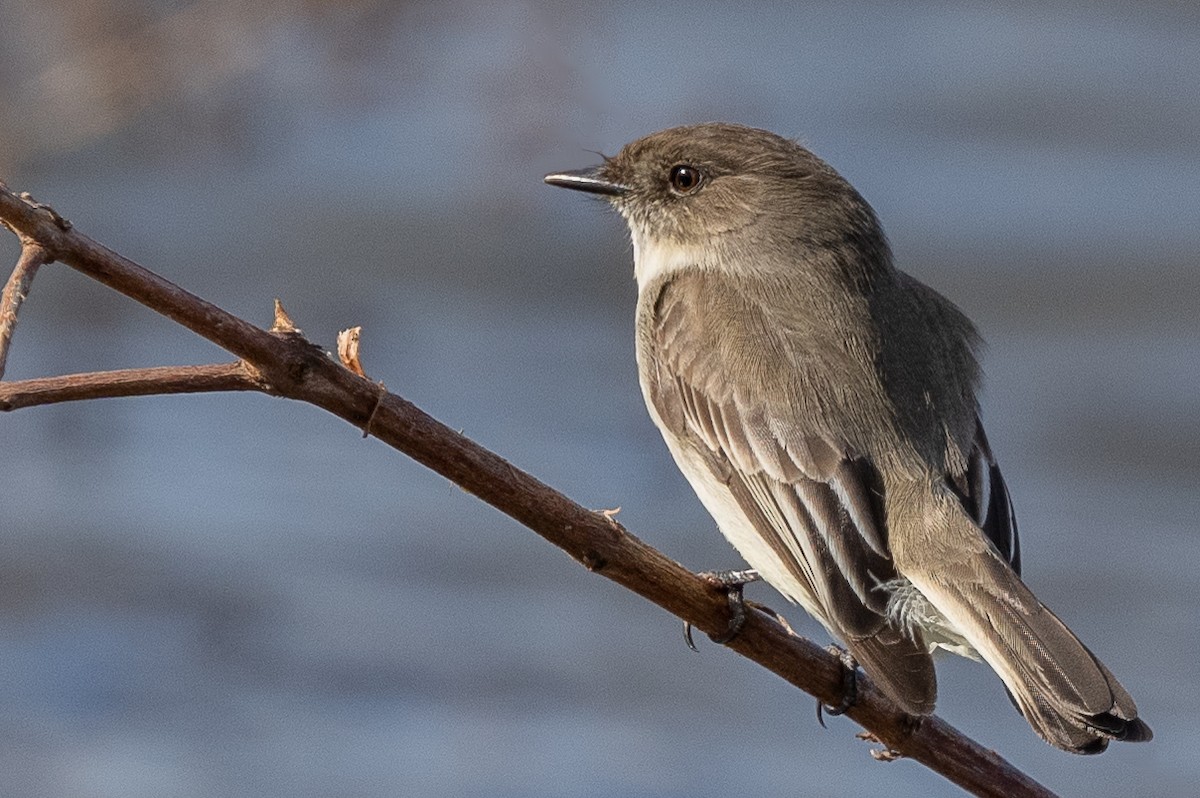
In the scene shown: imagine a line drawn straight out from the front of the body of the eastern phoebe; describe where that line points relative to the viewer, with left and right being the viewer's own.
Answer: facing away from the viewer and to the left of the viewer
